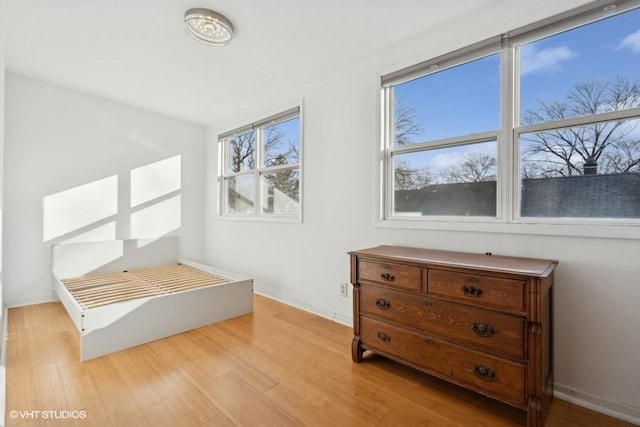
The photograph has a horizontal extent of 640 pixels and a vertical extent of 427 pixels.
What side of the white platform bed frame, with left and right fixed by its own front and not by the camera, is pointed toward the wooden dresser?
front

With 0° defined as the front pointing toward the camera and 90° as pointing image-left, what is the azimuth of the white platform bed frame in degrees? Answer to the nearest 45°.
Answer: approximately 315°

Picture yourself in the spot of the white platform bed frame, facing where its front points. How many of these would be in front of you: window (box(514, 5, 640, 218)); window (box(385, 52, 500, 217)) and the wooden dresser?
3

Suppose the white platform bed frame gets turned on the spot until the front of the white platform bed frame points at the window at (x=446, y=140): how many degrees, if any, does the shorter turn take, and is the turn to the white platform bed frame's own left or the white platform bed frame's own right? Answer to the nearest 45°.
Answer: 0° — it already faces it

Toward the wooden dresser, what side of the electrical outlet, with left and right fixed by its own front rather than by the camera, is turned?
left

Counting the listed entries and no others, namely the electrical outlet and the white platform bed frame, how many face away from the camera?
0

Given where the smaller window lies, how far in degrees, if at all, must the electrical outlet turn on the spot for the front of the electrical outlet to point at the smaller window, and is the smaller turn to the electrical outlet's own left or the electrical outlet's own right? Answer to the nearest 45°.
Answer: approximately 90° to the electrical outlet's own right

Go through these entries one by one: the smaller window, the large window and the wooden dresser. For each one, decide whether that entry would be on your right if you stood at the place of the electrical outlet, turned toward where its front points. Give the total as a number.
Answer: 1
